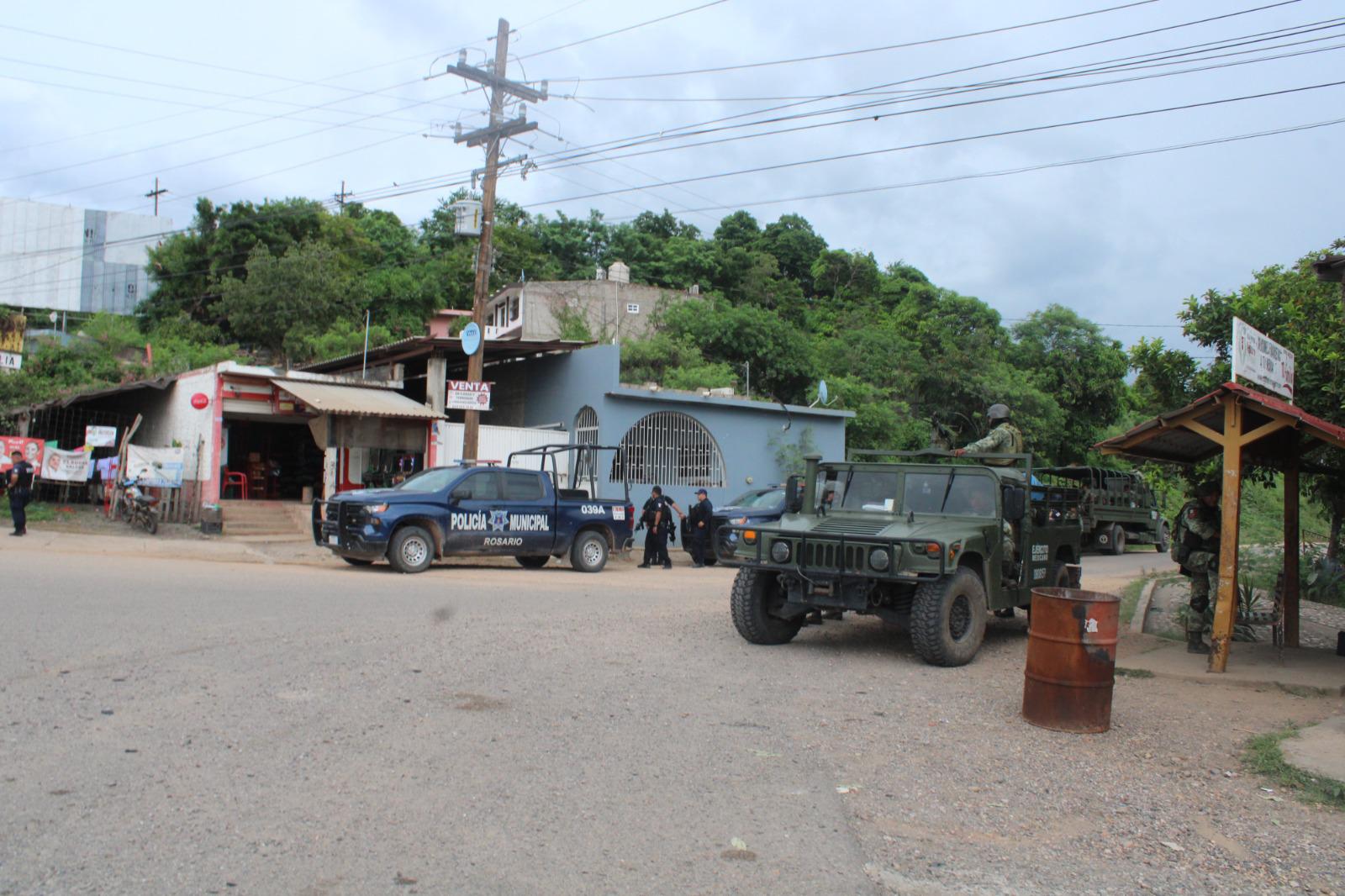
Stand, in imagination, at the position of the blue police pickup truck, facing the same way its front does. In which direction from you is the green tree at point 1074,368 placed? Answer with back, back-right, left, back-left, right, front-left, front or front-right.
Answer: back

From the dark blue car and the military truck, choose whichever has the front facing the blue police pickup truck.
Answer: the dark blue car

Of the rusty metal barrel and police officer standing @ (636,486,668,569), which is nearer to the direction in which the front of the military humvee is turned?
the rusty metal barrel

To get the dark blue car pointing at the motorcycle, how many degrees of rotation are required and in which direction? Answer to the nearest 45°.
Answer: approximately 45° to its right

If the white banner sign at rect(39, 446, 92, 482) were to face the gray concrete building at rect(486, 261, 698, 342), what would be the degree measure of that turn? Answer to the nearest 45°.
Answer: approximately 135° to its left

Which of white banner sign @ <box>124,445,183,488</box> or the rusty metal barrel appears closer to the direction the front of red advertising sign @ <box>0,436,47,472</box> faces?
the rusty metal barrel
